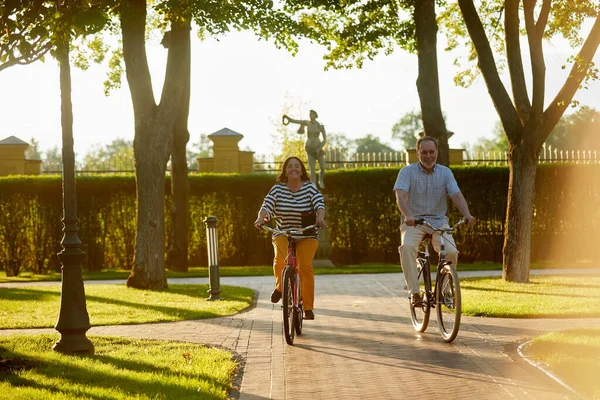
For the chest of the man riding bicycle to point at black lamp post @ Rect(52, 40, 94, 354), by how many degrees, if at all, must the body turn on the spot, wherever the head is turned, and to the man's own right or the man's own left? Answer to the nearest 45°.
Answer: approximately 90° to the man's own right

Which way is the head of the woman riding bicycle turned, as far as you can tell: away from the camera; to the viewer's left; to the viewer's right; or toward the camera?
toward the camera

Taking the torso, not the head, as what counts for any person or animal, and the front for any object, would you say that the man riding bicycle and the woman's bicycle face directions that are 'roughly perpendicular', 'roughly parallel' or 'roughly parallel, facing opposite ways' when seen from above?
roughly parallel

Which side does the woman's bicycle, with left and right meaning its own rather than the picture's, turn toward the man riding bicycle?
left

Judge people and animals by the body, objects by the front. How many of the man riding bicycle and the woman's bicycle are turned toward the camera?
2

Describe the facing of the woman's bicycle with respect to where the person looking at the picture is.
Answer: facing the viewer

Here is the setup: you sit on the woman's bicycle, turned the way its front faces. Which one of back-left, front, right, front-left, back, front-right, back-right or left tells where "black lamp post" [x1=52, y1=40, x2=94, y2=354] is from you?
right

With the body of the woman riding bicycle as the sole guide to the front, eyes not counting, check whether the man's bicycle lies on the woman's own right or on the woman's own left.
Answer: on the woman's own left

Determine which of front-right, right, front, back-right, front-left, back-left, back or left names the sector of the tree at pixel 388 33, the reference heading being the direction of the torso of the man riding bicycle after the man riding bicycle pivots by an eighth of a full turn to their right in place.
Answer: back-right

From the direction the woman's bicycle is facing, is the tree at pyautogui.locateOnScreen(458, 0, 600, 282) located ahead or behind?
behind

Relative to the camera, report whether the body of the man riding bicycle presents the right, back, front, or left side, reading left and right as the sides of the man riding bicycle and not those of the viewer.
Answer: front

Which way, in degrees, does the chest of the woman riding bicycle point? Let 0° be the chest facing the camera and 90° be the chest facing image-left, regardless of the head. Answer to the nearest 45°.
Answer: approximately 0°

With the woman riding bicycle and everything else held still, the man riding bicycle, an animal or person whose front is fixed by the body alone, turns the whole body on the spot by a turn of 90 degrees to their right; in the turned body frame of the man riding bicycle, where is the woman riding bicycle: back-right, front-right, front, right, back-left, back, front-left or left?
front

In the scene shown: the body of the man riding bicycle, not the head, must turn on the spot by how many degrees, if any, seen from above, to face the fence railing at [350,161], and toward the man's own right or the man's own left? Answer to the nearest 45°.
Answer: approximately 180°

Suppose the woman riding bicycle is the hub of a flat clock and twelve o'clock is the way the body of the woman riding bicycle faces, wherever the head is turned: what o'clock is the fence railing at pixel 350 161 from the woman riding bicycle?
The fence railing is roughly at 6 o'clock from the woman riding bicycle.
